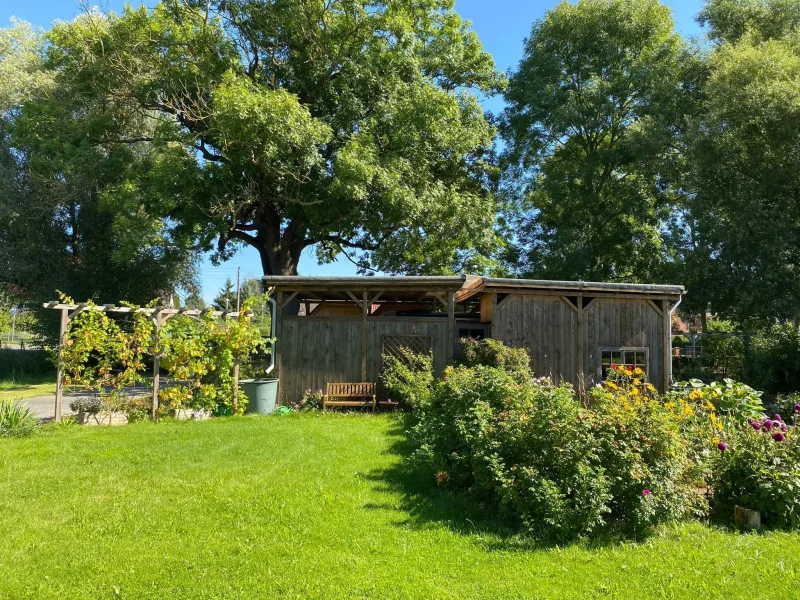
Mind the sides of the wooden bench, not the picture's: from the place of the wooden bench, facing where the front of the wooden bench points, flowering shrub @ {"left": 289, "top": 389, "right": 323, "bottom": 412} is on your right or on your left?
on your right

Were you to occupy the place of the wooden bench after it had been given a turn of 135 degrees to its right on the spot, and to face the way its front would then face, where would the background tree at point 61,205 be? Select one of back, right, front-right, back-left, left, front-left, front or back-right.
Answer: front

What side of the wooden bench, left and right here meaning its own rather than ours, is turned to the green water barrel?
right

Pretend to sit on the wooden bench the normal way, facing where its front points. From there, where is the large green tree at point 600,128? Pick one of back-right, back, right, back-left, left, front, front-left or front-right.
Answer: back-left

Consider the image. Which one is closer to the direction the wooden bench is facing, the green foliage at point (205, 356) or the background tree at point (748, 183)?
the green foliage

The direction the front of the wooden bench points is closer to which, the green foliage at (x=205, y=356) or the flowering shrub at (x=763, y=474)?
the flowering shrub

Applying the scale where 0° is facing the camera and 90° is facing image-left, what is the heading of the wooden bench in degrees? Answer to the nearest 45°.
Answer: approximately 0°
